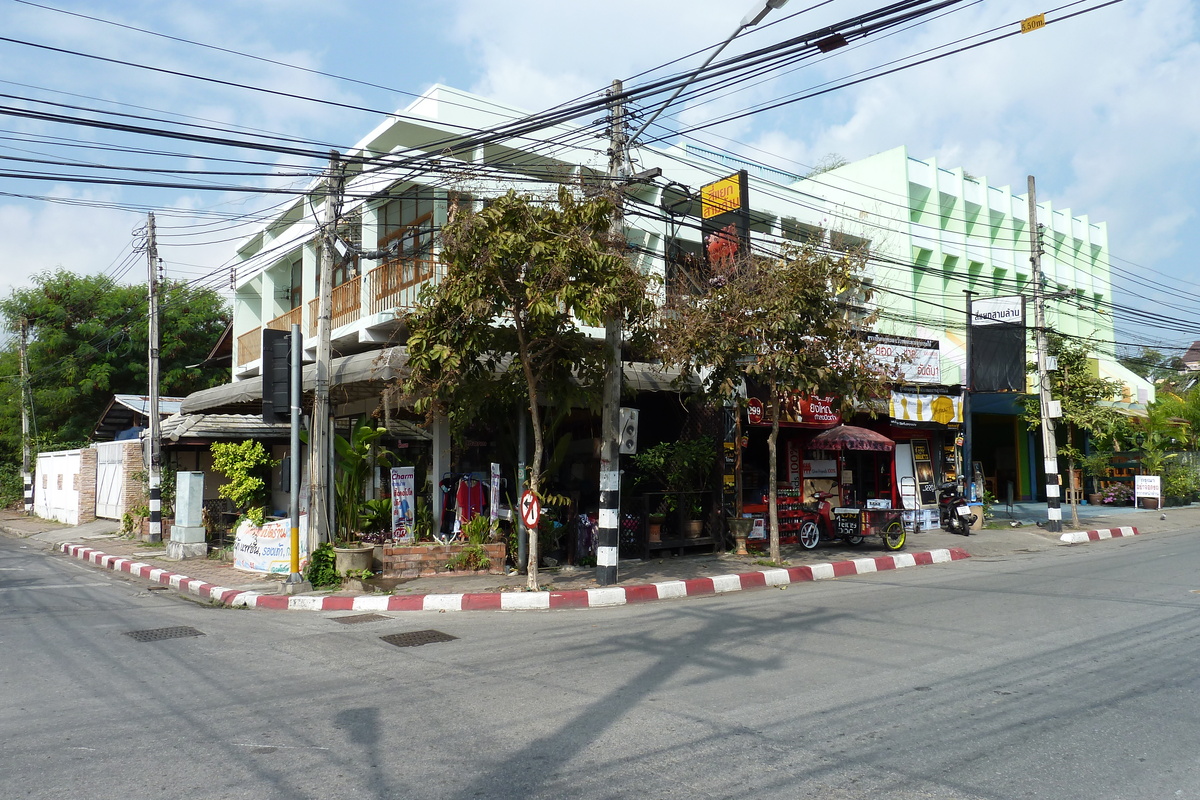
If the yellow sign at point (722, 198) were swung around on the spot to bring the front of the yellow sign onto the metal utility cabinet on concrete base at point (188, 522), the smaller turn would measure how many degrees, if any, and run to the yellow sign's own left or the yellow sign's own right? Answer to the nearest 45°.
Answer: approximately 45° to the yellow sign's own right

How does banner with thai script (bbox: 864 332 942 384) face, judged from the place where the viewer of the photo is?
facing the viewer and to the right of the viewer

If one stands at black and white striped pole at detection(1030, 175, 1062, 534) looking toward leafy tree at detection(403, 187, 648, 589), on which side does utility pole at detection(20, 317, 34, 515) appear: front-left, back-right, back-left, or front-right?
front-right

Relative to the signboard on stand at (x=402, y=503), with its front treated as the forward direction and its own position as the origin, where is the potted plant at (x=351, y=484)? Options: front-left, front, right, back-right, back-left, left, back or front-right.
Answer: right

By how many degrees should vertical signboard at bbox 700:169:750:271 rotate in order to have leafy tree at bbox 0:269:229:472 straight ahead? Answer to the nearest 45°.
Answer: approximately 90° to its right

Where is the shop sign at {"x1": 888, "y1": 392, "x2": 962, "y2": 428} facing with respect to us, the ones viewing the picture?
facing the viewer

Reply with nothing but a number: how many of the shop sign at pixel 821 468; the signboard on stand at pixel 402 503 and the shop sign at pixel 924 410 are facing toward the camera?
3

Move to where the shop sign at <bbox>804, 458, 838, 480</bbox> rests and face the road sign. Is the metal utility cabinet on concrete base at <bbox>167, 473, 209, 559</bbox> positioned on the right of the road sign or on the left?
right

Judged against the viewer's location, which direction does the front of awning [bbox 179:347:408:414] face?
facing the viewer and to the left of the viewer

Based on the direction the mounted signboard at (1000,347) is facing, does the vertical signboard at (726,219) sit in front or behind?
in front

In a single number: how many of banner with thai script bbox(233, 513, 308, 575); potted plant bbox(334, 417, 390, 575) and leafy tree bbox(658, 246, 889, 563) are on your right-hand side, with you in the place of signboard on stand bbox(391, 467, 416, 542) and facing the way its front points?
2

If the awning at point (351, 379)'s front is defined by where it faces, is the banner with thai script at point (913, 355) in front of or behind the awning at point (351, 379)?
behind

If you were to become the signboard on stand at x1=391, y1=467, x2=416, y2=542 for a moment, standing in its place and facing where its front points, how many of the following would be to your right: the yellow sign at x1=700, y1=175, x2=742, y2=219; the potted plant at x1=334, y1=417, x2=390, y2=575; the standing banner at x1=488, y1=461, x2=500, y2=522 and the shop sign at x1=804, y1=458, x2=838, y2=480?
1
